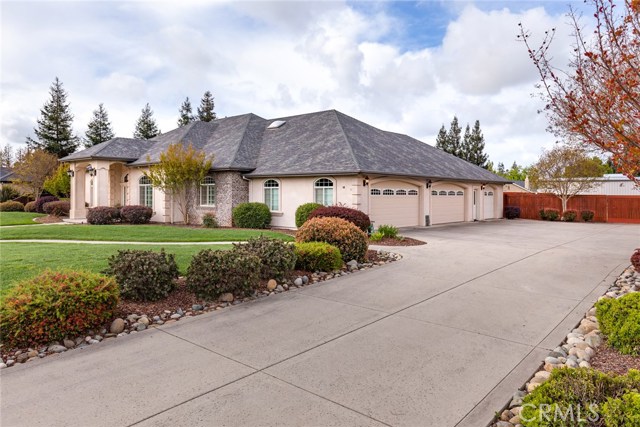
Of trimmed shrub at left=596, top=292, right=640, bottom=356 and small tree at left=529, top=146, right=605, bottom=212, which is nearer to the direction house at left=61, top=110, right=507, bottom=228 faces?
the trimmed shrub

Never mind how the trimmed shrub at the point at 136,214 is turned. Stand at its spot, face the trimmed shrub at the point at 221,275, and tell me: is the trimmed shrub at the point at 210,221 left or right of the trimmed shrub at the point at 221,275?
left

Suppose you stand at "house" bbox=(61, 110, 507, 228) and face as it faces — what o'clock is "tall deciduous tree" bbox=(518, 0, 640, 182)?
The tall deciduous tree is roughly at 10 o'clock from the house.

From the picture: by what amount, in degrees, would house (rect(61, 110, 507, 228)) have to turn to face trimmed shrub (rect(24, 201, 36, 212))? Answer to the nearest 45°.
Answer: approximately 90° to its right

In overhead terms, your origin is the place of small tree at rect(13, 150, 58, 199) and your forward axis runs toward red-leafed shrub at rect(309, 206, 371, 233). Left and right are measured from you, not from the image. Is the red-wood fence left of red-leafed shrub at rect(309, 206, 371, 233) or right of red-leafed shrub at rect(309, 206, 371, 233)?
left

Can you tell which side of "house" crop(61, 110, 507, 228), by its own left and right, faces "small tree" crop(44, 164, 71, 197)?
right

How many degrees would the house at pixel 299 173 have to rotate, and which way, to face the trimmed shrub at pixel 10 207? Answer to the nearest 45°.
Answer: approximately 90° to its right

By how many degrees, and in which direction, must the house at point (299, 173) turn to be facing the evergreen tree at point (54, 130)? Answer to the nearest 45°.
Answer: approximately 90° to its right

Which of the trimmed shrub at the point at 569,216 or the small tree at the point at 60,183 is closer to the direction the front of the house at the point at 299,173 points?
the small tree

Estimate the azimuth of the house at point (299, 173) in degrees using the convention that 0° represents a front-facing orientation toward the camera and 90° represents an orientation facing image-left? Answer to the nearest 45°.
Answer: approximately 45°
